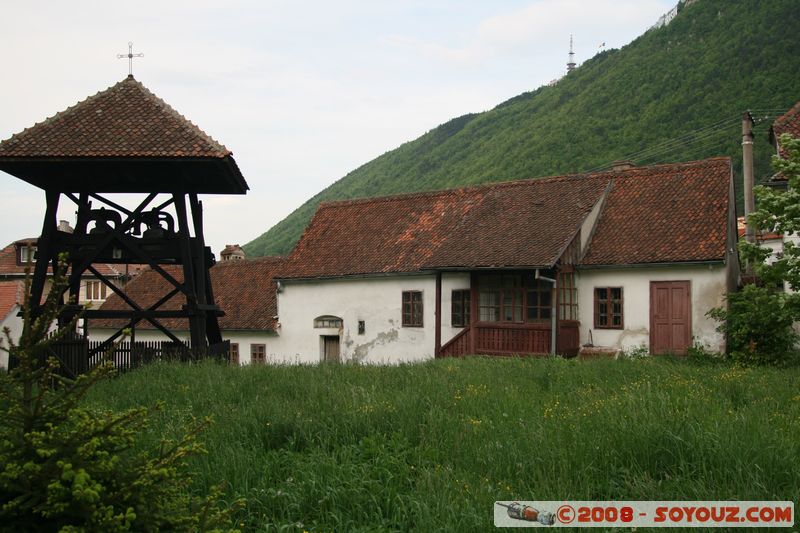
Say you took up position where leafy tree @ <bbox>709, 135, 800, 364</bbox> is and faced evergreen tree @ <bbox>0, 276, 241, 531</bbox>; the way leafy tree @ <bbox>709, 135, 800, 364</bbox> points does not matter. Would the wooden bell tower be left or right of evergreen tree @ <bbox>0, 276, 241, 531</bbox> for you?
right

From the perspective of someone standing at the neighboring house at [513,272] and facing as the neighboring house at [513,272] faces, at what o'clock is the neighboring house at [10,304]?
the neighboring house at [10,304] is roughly at 4 o'clock from the neighboring house at [513,272].

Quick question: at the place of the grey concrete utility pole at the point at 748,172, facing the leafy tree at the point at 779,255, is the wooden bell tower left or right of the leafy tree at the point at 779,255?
right

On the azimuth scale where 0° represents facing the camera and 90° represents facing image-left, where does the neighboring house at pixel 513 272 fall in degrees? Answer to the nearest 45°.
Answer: approximately 0°

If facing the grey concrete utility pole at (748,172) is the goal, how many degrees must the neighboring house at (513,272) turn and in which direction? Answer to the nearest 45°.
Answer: approximately 90° to its left

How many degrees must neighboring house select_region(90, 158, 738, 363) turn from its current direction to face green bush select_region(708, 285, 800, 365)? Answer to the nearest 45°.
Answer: approximately 45° to its left

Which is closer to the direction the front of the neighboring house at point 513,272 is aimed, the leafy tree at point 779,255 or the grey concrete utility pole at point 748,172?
the leafy tree
